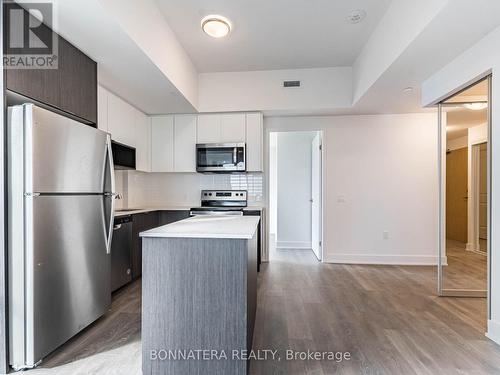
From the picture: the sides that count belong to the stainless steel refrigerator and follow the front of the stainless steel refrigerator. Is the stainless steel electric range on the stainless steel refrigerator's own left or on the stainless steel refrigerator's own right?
on the stainless steel refrigerator's own left

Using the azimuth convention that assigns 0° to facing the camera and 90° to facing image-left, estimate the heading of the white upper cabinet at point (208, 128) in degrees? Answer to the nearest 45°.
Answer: approximately 0°

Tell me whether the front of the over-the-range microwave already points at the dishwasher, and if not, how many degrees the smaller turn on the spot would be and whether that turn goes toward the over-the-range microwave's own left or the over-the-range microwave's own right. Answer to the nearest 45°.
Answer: approximately 45° to the over-the-range microwave's own right

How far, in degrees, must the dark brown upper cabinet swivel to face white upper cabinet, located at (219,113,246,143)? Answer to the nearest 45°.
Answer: approximately 45° to its left

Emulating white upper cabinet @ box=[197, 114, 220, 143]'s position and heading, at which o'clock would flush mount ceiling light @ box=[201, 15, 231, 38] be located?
The flush mount ceiling light is roughly at 12 o'clock from the white upper cabinet.

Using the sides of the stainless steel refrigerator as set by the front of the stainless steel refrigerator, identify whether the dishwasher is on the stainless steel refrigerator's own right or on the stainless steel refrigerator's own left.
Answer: on the stainless steel refrigerator's own left

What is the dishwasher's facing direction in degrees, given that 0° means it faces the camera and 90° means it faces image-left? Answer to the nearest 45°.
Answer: approximately 315°

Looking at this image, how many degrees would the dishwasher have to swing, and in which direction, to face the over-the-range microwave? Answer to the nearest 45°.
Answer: approximately 45° to its left

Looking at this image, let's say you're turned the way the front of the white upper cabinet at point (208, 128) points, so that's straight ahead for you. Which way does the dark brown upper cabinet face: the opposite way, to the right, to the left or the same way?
to the left

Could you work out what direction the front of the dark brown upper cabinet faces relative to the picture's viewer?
facing the viewer and to the right of the viewer

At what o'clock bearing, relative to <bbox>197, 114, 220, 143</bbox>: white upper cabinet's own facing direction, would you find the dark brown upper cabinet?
The dark brown upper cabinet is roughly at 1 o'clock from the white upper cabinet.
